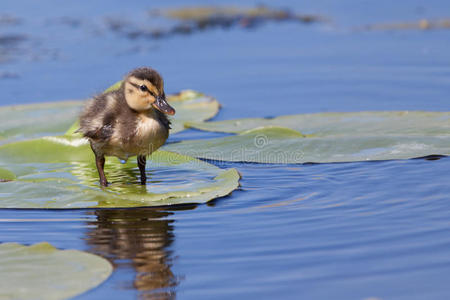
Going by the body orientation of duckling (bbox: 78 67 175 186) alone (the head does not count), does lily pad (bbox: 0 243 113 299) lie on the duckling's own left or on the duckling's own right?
on the duckling's own right

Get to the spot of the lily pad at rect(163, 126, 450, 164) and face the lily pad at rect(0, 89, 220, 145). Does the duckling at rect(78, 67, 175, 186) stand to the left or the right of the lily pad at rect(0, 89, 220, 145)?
left

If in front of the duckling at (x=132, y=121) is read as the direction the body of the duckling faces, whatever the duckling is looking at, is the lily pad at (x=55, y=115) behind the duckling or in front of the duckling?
behind

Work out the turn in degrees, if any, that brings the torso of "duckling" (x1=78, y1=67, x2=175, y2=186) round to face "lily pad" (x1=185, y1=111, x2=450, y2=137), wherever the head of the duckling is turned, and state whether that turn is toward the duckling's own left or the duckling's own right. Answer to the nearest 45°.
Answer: approximately 90° to the duckling's own left

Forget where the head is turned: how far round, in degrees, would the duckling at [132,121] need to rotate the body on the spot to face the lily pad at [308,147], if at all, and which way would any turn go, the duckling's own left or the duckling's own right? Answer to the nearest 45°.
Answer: approximately 45° to the duckling's own left

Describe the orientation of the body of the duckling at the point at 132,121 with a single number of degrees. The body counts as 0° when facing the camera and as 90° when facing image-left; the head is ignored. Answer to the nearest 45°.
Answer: approximately 315°

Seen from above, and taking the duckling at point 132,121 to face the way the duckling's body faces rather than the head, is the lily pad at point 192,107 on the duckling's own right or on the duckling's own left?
on the duckling's own left
